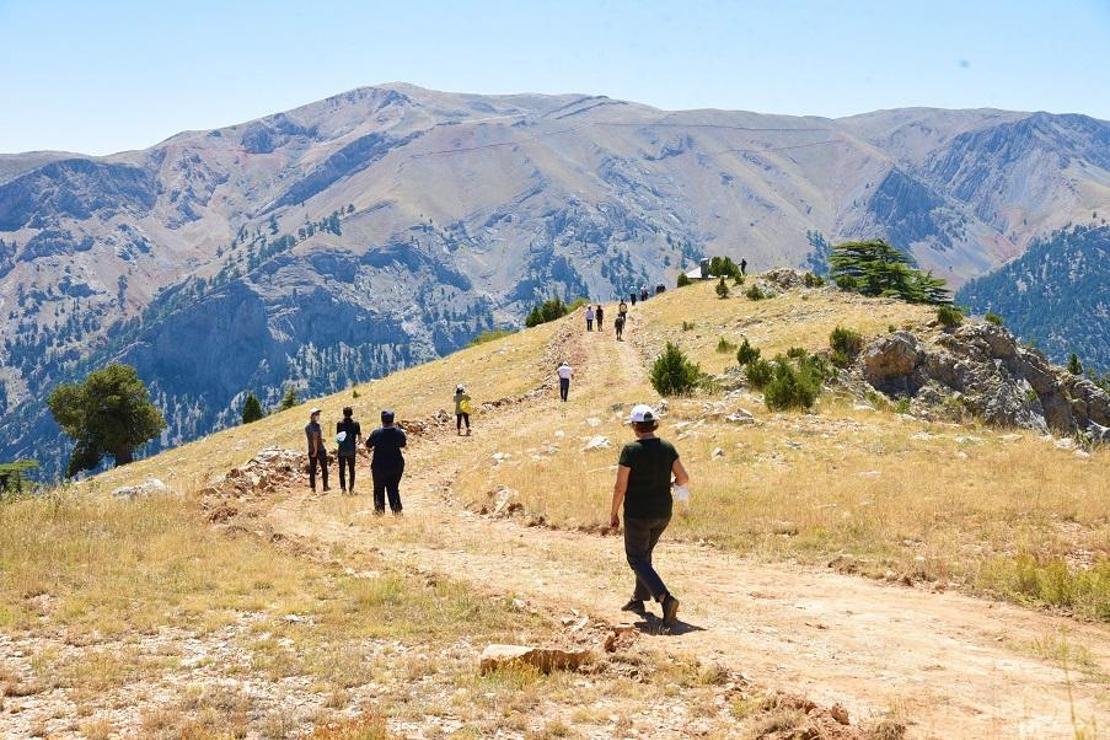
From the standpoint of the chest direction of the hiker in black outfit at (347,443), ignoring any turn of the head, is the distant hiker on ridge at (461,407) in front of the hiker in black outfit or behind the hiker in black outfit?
in front

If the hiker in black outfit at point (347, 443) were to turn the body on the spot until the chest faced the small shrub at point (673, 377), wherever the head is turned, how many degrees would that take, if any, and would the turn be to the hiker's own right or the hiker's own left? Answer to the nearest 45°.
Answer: approximately 45° to the hiker's own right

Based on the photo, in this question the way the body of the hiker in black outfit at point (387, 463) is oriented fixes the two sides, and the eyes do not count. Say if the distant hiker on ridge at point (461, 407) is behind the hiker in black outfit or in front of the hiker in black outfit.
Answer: in front

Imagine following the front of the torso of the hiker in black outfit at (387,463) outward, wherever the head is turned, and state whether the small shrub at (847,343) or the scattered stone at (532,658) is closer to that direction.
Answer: the small shrub

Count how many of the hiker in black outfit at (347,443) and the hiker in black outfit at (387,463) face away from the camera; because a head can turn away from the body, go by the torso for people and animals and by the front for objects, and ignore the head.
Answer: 2

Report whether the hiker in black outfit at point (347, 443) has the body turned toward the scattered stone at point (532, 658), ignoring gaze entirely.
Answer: no

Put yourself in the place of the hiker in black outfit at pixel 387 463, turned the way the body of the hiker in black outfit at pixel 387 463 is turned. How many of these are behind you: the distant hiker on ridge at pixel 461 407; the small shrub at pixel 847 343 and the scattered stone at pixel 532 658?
1

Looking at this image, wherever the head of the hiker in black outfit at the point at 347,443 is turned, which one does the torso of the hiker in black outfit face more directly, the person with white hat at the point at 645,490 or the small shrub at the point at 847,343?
the small shrub

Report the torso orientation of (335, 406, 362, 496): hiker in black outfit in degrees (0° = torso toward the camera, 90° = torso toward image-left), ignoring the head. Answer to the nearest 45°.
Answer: approximately 180°

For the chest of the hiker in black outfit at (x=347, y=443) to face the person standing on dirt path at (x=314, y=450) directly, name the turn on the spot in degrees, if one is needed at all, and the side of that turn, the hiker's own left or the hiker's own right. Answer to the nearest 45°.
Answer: approximately 45° to the hiker's own left

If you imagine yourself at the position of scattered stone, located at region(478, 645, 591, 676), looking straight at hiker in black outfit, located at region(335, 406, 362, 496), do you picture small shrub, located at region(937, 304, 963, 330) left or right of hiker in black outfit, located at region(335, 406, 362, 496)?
right

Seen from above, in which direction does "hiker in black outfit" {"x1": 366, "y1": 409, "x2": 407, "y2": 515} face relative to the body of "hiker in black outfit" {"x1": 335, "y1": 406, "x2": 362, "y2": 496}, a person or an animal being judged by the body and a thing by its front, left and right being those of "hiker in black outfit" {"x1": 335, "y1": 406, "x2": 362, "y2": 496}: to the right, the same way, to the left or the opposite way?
the same way

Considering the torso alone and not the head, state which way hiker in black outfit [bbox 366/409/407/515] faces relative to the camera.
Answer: away from the camera
